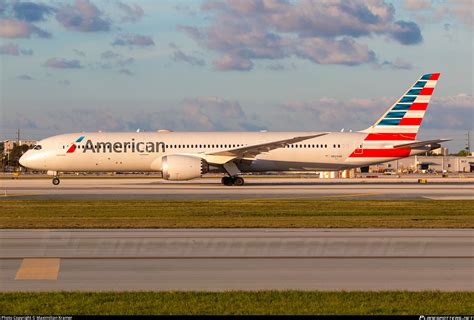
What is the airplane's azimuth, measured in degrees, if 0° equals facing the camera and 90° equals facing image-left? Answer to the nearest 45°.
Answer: approximately 90°
